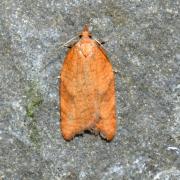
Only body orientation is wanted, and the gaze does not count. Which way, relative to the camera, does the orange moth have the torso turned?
away from the camera
